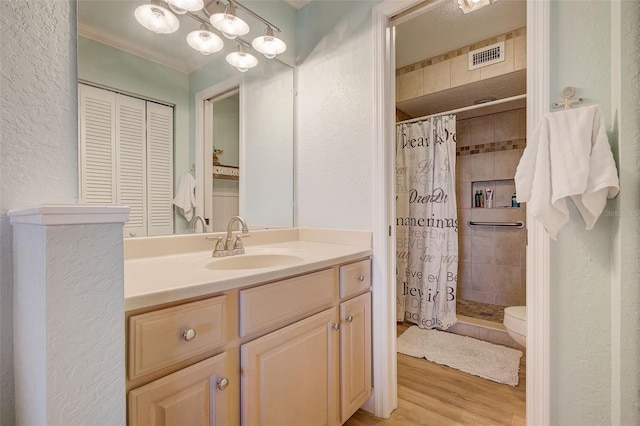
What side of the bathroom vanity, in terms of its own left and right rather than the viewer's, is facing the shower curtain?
left

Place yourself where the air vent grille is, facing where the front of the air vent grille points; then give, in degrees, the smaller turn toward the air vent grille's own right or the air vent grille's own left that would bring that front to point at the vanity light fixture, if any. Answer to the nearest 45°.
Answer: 0° — it already faces it

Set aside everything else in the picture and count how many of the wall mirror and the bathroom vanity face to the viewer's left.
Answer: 0

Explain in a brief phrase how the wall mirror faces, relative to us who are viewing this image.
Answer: facing the viewer and to the right of the viewer

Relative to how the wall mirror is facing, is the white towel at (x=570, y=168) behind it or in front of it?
in front

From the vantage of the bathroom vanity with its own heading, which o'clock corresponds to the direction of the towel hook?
The towel hook is roughly at 11 o'clock from the bathroom vanity.

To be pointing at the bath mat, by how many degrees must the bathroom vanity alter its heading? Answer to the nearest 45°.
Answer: approximately 90° to its left
